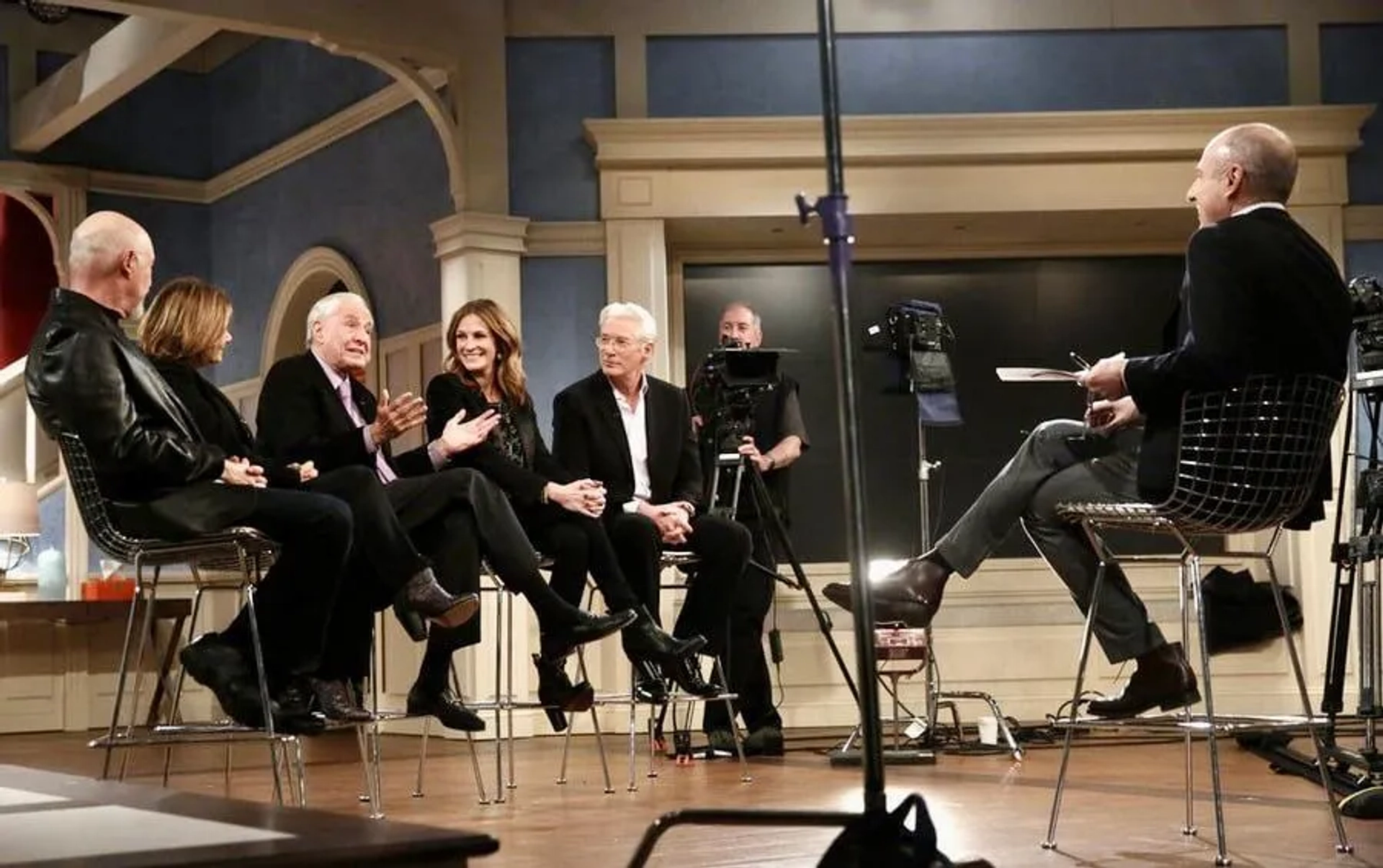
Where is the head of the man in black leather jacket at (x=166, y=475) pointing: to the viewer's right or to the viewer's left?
to the viewer's right

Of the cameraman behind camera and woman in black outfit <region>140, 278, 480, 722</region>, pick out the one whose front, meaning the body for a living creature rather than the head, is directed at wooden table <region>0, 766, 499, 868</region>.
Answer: the cameraman behind camera

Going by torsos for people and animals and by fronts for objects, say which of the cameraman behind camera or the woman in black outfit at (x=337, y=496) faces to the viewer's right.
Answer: the woman in black outfit

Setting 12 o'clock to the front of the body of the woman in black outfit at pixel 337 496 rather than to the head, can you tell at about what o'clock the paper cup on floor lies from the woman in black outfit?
The paper cup on floor is roughly at 11 o'clock from the woman in black outfit.

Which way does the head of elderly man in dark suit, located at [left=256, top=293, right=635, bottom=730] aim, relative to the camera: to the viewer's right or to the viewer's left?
to the viewer's right

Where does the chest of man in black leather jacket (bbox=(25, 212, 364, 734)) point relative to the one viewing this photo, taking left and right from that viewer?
facing to the right of the viewer

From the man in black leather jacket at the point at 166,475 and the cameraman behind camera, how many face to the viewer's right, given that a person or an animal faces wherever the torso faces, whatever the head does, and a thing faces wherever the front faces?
1

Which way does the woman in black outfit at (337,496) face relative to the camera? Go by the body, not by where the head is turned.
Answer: to the viewer's right

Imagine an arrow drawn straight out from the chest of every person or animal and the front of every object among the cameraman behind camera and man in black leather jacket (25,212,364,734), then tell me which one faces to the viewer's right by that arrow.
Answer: the man in black leather jacket

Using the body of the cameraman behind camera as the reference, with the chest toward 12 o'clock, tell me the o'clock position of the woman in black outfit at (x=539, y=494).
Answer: The woman in black outfit is roughly at 1 o'clock from the cameraman behind camera.
